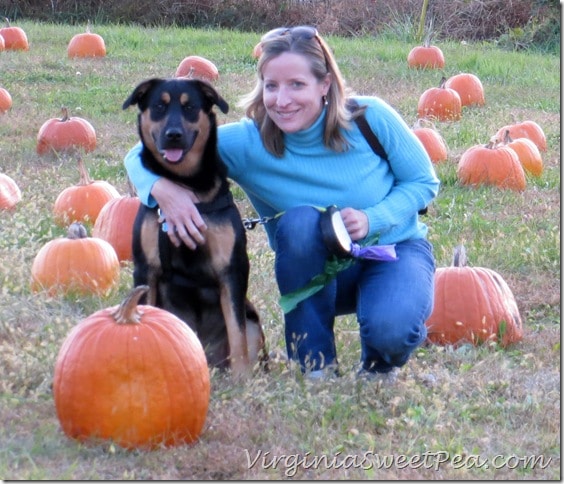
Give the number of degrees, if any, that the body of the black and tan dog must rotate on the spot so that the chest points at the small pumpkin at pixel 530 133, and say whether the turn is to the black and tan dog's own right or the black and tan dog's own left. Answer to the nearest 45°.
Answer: approximately 135° to the black and tan dog's own left

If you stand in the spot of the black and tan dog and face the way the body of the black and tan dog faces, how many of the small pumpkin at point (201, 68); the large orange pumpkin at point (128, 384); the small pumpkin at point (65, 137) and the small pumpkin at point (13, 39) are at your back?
3

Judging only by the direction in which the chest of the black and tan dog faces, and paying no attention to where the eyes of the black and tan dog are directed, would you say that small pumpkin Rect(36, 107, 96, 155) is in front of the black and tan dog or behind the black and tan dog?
behind

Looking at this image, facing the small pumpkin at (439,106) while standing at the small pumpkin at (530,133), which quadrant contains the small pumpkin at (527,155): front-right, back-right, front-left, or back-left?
back-left

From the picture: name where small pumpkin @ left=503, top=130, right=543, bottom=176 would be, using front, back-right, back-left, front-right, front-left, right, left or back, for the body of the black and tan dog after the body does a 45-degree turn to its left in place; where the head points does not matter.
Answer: left

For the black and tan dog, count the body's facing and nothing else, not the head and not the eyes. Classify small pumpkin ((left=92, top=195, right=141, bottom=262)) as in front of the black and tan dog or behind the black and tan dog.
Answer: behind

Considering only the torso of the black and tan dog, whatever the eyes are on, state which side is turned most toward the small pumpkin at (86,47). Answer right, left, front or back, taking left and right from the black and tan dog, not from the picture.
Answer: back

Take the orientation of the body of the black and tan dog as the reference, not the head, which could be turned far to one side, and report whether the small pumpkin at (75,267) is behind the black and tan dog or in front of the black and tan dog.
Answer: behind

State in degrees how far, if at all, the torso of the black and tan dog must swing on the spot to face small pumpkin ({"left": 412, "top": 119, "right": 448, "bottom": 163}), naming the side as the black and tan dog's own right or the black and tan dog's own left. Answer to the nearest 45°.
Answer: approximately 135° to the black and tan dog's own left

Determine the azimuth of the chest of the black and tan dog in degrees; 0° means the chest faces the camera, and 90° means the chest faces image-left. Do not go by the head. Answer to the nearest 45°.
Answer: approximately 0°
